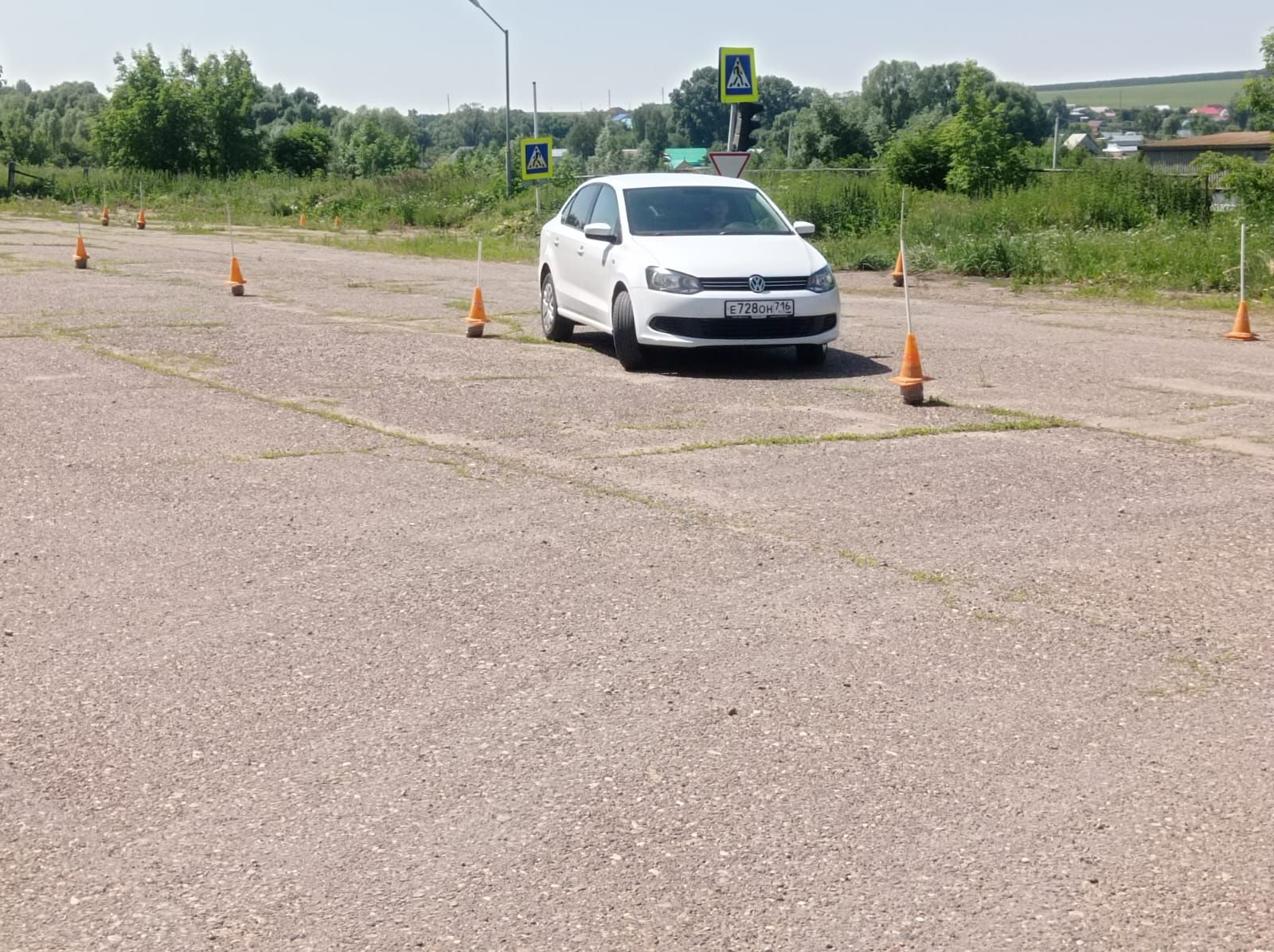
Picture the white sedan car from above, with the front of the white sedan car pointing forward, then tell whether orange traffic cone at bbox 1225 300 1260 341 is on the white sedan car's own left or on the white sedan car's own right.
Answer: on the white sedan car's own left

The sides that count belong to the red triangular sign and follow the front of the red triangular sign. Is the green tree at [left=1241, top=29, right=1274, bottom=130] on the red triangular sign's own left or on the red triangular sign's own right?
on the red triangular sign's own left

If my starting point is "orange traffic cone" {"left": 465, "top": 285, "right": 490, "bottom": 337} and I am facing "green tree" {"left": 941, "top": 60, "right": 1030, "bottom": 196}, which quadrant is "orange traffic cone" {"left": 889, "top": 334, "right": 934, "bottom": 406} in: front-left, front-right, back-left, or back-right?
back-right

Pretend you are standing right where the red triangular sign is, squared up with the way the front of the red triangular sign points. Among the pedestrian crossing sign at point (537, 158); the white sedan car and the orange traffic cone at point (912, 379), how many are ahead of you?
2

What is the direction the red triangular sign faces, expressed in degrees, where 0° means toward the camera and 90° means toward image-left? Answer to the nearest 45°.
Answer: approximately 0°

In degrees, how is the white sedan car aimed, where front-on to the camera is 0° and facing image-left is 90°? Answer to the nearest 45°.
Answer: approximately 315°

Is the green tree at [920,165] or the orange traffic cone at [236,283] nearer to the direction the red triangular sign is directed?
the orange traffic cone

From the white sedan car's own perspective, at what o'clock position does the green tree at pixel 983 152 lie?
The green tree is roughly at 8 o'clock from the white sedan car.

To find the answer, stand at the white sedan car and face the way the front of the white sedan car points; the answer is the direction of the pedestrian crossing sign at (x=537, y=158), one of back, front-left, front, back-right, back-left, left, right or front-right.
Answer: back-left
